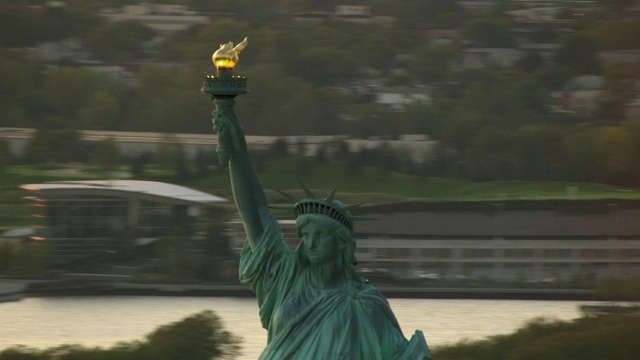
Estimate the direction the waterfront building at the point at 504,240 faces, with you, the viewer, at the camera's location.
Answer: facing the viewer

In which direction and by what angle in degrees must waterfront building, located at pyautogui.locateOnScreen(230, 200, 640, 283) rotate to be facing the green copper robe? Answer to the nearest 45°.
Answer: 0° — it already faces it

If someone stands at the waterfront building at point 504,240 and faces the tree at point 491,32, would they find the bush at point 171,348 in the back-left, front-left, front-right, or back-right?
back-left

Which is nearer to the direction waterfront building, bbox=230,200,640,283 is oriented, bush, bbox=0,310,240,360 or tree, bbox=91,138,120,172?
the bush

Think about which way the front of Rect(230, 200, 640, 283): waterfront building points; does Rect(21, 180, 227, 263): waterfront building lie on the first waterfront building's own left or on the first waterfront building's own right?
on the first waterfront building's own right

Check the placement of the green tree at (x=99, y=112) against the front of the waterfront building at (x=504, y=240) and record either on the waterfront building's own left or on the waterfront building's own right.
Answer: on the waterfront building's own right

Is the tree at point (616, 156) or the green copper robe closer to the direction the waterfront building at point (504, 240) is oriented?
the green copper robe

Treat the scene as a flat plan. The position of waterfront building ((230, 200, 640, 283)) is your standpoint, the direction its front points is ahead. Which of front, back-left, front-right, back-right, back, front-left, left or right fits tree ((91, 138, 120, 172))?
right
